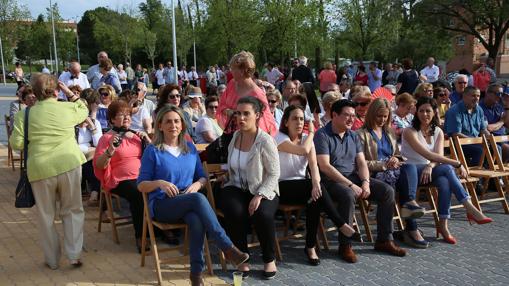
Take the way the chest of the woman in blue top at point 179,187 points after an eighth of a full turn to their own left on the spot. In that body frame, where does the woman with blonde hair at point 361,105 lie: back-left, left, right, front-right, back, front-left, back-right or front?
front-left

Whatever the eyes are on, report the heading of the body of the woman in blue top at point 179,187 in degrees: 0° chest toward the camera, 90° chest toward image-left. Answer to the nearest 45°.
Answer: approximately 315°

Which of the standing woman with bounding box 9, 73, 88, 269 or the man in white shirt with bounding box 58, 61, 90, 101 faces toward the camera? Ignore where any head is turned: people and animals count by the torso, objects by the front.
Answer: the man in white shirt

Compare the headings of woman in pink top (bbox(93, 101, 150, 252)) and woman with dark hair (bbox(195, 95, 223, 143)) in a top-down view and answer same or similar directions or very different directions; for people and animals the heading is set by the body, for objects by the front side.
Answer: same or similar directions

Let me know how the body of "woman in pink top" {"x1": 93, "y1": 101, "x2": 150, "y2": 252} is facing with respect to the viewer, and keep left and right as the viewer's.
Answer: facing the viewer and to the right of the viewer

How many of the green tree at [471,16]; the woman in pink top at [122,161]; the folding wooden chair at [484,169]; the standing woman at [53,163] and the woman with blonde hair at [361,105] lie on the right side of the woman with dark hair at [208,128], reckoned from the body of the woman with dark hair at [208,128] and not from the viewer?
2

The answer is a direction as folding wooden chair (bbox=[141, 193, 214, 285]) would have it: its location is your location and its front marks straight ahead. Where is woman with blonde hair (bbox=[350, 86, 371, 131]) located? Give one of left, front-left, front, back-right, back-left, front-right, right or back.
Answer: left

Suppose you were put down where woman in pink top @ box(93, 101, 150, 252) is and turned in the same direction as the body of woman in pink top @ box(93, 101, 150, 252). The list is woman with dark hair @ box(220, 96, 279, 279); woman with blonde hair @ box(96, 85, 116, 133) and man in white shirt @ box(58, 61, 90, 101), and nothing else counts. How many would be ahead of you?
1

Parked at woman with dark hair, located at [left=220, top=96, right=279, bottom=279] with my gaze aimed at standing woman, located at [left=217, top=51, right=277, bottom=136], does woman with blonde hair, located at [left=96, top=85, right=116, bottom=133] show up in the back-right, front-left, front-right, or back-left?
front-left

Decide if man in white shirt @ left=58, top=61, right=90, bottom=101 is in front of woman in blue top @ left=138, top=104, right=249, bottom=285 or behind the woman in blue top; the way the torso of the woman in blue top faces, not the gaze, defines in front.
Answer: behind

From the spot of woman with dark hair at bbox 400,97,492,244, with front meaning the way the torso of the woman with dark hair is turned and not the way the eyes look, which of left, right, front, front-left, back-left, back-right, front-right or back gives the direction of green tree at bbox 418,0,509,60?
back-left

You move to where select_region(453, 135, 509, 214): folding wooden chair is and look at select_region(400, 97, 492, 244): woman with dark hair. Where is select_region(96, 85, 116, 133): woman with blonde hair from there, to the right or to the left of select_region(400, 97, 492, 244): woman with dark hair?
right

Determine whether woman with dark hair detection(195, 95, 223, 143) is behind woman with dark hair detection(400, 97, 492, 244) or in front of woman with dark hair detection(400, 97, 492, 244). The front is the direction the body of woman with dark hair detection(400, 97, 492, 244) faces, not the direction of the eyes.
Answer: behind

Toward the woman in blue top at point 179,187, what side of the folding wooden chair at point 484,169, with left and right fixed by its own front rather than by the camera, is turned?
right

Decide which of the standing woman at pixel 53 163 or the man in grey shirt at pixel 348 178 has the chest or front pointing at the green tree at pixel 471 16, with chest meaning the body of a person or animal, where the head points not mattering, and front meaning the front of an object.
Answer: the standing woman

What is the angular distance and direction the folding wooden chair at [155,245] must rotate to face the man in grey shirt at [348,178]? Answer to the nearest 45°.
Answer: approximately 45° to its left

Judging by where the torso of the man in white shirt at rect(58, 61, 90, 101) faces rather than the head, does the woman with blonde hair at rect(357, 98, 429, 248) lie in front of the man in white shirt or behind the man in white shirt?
in front
